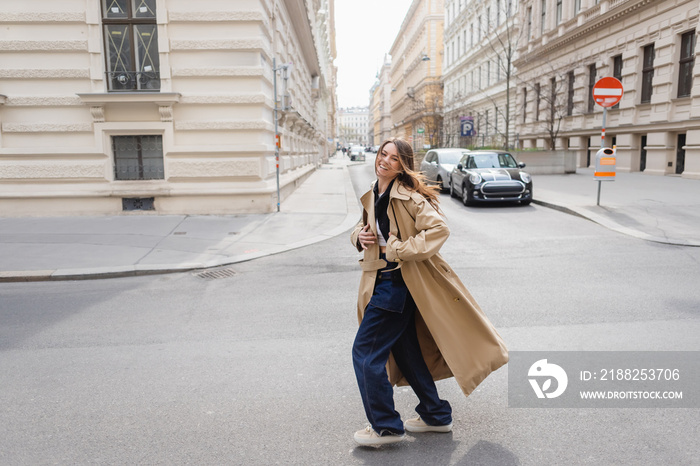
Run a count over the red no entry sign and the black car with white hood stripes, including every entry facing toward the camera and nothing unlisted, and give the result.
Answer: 2

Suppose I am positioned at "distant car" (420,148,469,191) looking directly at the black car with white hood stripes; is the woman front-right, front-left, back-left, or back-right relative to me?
front-right

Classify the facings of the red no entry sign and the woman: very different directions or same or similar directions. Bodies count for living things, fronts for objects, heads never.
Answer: same or similar directions

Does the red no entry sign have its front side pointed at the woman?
yes

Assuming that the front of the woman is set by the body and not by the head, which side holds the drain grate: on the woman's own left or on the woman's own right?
on the woman's own right

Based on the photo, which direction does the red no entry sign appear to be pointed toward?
toward the camera

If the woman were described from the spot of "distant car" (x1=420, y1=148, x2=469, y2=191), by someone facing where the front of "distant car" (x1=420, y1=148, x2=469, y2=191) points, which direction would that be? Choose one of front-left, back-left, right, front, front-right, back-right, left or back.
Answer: front-right

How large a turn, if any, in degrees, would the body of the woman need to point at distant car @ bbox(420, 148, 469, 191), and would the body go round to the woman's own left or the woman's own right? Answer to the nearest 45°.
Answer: approximately 135° to the woman's own right

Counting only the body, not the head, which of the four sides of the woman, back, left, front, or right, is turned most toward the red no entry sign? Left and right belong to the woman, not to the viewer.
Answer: back

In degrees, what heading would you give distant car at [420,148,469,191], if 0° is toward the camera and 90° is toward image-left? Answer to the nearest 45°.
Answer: approximately 315°

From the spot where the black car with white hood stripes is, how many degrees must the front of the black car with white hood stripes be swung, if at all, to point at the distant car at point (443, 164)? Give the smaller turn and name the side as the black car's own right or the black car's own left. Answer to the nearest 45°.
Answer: approximately 180°

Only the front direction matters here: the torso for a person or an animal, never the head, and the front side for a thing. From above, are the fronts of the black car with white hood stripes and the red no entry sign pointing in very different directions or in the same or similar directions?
same or similar directions

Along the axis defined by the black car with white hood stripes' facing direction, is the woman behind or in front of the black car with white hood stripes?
in front

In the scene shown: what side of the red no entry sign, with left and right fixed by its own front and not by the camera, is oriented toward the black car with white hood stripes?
right
